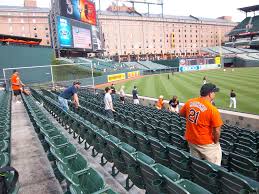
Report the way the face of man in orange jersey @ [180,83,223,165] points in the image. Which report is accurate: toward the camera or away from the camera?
away from the camera

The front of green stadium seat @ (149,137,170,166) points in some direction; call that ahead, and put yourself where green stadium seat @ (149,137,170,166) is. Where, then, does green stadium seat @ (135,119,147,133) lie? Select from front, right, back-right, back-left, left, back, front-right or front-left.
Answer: front-left

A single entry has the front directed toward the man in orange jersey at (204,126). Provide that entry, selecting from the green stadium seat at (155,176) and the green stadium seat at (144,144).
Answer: the green stadium seat at (155,176)

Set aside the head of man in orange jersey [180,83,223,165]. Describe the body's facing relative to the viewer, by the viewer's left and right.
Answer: facing away from the viewer and to the right of the viewer

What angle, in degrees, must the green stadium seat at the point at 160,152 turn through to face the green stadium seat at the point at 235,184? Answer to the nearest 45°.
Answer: approximately 90° to its right

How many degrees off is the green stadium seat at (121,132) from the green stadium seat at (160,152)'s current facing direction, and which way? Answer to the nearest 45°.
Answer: approximately 90° to its left

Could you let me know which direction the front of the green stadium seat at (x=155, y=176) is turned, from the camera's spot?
facing away from the viewer and to the right of the viewer

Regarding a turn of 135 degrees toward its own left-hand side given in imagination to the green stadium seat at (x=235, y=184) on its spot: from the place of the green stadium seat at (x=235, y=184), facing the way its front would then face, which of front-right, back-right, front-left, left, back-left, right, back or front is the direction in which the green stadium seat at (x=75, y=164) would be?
front

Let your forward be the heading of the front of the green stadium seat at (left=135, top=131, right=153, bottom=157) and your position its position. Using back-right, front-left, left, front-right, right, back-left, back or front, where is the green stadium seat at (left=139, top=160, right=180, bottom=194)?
back-right
